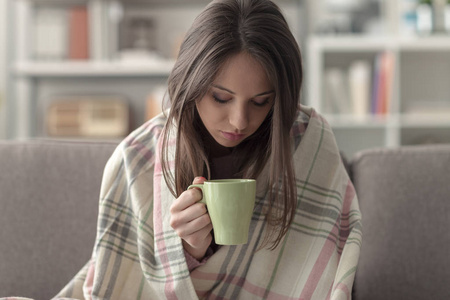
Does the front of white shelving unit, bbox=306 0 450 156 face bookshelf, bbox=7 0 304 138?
no

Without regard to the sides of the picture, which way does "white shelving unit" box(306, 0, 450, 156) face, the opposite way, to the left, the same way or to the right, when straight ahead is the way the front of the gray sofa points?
the same way

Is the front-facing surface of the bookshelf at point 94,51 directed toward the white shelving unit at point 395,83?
no

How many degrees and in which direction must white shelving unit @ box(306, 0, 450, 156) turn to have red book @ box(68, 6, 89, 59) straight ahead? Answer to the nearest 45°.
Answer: approximately 90° to its right

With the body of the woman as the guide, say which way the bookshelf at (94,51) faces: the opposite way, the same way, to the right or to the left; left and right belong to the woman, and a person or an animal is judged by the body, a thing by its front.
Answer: the same way

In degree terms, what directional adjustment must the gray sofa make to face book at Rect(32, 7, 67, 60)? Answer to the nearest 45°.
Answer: approximately 180°

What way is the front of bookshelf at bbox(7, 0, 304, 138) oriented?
toward the camera

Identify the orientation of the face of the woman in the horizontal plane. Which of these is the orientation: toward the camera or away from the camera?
toward the camera

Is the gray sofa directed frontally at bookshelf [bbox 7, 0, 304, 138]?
no

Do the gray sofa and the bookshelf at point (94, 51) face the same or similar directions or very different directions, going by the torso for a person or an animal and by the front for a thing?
same or similar directions

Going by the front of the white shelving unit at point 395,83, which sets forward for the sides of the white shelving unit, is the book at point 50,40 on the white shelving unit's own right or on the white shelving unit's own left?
on the white shelving unit's own right

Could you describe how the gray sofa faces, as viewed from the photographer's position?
facing the viewer

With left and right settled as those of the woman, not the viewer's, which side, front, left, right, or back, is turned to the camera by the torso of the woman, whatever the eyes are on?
front

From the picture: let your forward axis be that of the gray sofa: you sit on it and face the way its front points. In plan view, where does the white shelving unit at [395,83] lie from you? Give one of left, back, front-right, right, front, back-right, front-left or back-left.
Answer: back-left

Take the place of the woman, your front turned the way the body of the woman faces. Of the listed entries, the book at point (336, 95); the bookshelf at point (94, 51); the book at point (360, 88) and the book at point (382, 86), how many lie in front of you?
0

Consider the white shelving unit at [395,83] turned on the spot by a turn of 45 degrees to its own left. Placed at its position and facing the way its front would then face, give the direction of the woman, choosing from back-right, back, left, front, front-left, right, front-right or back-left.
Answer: front-right
